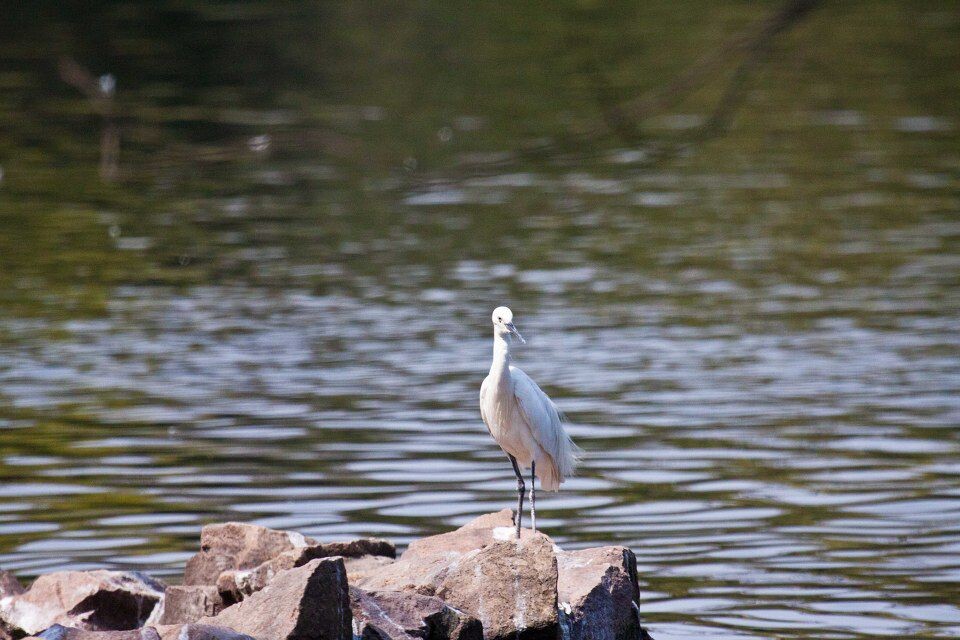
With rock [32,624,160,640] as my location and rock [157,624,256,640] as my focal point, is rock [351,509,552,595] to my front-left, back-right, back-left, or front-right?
front-left

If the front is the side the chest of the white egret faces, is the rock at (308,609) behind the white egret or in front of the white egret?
in front

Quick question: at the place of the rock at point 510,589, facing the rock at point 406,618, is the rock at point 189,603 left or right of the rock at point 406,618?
right

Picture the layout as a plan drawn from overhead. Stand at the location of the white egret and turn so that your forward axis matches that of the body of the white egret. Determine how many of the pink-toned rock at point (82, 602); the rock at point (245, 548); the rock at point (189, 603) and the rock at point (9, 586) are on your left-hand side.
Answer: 0

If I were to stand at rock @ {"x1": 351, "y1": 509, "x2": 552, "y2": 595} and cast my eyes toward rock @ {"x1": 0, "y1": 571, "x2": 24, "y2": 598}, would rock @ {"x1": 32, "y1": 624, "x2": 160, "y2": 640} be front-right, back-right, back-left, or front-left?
front-left

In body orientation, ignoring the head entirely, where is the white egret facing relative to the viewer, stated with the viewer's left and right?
facing the viewer and to the left of the viewer

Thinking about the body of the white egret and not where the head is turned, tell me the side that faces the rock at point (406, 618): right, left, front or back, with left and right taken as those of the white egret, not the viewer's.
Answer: front

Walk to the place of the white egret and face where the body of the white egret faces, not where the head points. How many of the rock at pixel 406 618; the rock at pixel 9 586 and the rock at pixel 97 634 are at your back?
0

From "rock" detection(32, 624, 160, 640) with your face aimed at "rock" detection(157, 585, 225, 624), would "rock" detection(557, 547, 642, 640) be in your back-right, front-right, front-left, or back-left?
front-right

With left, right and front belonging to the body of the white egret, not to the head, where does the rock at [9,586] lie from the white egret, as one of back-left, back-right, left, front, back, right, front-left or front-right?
front-right

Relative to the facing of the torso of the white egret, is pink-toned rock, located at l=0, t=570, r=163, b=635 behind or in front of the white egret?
in front

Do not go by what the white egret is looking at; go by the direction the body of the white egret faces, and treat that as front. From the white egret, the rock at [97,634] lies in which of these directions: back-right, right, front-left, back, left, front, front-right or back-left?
front

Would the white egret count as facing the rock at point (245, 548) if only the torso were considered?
no
